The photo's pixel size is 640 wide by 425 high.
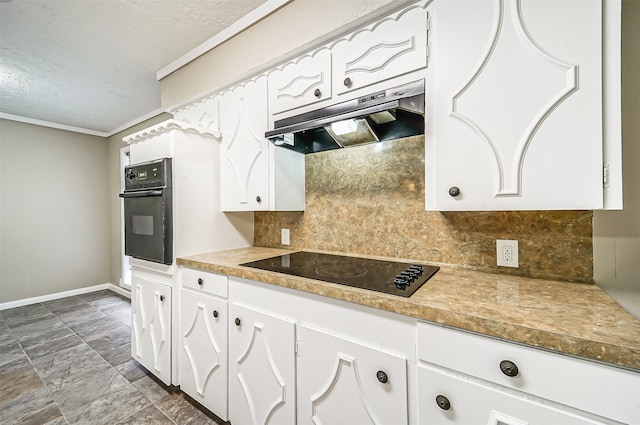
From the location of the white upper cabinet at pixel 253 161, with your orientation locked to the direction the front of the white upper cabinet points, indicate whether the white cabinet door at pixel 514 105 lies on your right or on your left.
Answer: on your left

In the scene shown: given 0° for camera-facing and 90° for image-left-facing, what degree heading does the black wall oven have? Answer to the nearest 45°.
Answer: approximately 45°

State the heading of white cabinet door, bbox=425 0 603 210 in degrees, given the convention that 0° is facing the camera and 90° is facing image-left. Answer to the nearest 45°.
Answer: approximately 0°

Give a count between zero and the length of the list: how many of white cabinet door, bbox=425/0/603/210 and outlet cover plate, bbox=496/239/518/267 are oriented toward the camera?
2

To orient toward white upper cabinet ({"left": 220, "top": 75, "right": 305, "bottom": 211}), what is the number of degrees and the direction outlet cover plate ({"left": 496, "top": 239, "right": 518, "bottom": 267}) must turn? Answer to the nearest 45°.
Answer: approximately 90° to its right

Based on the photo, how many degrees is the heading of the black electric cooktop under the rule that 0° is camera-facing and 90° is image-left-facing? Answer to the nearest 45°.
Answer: approximately 45°

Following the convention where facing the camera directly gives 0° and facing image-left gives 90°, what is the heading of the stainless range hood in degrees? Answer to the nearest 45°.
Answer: approximately 45°

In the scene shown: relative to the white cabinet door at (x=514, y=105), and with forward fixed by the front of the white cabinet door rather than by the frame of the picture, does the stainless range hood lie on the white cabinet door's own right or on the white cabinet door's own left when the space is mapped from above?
on the white cabinet door's own right
